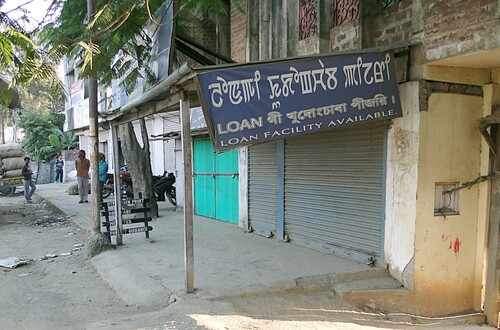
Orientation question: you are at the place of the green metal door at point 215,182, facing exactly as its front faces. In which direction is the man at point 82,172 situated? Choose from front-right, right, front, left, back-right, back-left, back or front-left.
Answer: right

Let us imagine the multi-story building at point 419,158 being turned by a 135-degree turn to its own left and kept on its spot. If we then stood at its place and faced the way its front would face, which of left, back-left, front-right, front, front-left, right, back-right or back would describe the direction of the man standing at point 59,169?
back-left

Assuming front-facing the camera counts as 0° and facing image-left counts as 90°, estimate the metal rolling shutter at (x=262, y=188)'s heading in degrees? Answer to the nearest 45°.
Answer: approximately 45°

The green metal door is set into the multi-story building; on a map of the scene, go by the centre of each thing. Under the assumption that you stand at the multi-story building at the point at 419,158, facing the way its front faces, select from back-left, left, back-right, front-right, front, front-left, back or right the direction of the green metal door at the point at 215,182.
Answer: right

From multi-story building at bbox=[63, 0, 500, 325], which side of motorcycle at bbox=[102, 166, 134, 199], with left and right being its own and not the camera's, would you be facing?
left

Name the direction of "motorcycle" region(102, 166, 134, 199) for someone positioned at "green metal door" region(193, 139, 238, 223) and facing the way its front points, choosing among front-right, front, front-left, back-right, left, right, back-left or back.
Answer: right

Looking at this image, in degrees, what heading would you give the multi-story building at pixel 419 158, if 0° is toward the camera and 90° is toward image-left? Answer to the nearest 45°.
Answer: approximately 45°

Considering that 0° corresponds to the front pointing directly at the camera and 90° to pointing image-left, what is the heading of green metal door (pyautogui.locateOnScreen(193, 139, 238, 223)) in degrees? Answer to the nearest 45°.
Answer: approximately 45°

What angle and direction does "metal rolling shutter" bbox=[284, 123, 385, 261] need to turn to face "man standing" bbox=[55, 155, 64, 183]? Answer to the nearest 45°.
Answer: approximately 90° to its right

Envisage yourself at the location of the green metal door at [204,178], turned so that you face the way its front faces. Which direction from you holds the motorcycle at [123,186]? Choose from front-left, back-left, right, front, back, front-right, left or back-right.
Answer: right
